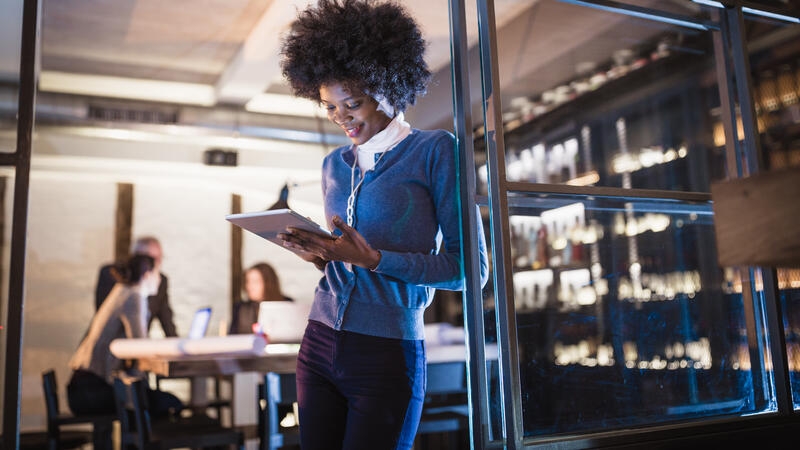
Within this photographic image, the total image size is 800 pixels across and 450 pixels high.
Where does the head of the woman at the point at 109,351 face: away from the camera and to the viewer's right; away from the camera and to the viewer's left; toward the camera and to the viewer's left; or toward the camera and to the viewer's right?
away from the camera and to the viewer's right

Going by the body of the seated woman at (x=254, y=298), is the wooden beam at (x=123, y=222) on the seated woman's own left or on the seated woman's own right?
on the seated woman's own right

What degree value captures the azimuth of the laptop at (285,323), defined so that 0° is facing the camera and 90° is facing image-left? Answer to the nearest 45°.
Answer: approximately 180°

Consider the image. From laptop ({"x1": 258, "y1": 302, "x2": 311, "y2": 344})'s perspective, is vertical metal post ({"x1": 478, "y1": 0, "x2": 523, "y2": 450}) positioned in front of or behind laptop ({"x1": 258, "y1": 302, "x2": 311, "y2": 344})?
behind

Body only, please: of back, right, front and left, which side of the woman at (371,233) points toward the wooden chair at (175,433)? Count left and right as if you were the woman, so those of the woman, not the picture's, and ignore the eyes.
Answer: right

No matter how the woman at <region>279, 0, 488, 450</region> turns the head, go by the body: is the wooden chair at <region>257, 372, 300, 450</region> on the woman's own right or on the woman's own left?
on the woman's own right
